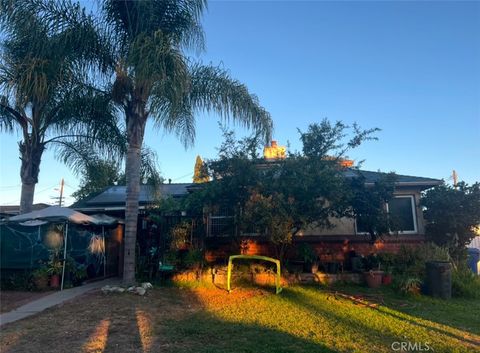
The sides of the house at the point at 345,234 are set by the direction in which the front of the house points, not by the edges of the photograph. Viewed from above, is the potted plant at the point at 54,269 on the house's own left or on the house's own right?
on the house's own right

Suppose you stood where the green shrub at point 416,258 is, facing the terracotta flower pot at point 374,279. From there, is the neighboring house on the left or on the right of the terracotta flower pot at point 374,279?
right

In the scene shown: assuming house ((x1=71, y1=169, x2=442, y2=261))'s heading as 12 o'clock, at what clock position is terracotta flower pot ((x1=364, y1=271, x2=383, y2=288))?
The terracotta flower pot is roughly at 12 o'clock from the house.

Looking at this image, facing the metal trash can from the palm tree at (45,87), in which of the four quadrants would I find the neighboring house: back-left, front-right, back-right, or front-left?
back-left

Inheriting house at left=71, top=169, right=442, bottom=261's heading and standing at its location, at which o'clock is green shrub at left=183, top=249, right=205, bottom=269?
The green shrub is roughly at 2 o'clock from the house.

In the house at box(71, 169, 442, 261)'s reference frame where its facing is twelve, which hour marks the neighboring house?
The neighboring house is roughly at 4 o'clock from the house.

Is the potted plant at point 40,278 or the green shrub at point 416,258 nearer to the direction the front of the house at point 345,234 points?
the green shrub

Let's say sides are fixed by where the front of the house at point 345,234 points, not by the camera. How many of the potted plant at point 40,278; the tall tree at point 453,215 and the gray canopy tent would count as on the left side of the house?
1

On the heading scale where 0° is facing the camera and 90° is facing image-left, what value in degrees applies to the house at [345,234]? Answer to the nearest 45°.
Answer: approximately 0°

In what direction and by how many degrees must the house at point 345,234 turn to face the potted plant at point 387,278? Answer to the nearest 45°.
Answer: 0° — it already faces it

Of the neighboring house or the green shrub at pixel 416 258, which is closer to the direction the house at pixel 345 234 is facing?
the green shrub

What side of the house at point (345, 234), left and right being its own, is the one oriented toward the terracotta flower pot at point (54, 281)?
right

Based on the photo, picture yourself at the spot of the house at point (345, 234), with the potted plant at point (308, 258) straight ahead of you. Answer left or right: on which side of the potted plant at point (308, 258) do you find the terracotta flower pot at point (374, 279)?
left
